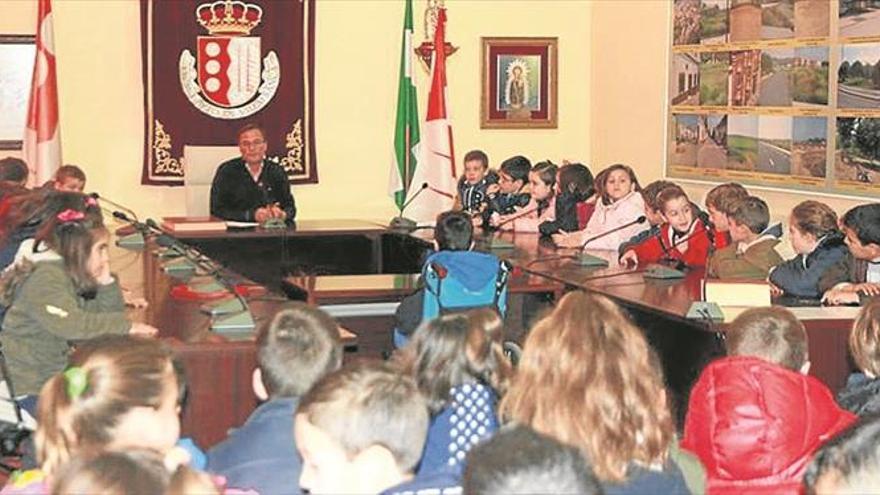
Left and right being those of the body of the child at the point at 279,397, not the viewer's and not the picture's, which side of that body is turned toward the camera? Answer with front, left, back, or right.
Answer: back

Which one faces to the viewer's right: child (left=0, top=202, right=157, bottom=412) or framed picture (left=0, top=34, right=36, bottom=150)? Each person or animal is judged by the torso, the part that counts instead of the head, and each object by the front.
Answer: the child

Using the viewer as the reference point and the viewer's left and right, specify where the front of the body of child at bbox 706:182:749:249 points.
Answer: facing to the left of the viewer

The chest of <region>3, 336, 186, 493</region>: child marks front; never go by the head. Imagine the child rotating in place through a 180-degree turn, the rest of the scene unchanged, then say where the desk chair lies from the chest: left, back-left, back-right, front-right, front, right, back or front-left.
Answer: back-right

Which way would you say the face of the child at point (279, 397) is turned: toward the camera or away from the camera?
away from the camera

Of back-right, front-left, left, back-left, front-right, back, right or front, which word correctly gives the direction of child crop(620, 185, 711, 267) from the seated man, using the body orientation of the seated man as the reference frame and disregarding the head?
front-left

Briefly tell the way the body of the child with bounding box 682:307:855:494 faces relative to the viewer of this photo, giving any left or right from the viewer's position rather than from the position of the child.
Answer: facing away from the viewer

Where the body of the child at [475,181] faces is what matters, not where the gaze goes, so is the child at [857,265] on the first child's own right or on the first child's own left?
on the first child's own left

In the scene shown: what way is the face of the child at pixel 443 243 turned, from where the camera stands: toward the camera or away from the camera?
away from the camera

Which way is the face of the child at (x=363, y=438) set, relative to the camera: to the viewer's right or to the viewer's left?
to the viewer's left

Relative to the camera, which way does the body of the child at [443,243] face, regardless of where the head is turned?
away from the camera

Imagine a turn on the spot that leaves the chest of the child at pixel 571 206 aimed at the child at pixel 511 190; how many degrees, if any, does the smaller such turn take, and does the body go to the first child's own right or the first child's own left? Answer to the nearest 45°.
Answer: approximately 45° to the first child's own right

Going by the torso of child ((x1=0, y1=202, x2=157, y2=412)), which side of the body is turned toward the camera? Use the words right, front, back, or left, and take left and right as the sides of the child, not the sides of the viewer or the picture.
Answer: right

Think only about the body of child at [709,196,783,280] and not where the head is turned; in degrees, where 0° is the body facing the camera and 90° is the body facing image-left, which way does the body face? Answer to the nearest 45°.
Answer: approximately 135°
